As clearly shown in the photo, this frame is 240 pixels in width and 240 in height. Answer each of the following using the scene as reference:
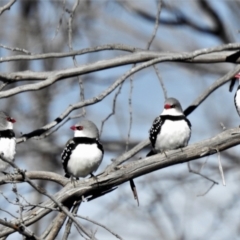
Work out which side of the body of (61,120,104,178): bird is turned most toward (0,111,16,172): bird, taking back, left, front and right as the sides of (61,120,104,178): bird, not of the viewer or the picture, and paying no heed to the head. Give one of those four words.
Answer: right

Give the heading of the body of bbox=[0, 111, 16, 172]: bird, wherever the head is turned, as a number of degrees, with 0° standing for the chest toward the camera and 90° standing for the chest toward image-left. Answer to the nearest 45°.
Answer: approximately 315°

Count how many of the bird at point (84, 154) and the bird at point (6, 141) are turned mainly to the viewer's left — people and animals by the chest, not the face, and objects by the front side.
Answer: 0

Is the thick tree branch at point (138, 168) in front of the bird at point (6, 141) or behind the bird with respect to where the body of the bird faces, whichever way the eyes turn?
in front

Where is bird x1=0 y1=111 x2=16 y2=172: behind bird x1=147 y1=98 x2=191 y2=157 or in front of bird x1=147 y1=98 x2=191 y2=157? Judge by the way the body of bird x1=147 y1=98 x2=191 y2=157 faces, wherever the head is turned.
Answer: behind

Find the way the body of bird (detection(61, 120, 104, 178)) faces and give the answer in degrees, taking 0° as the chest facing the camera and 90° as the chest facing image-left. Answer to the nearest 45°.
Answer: approximately 0°

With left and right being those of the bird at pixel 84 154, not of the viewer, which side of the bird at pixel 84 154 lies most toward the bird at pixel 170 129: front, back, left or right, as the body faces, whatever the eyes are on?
left

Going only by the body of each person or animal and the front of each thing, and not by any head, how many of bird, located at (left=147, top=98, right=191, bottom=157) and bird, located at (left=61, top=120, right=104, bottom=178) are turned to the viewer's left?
0
